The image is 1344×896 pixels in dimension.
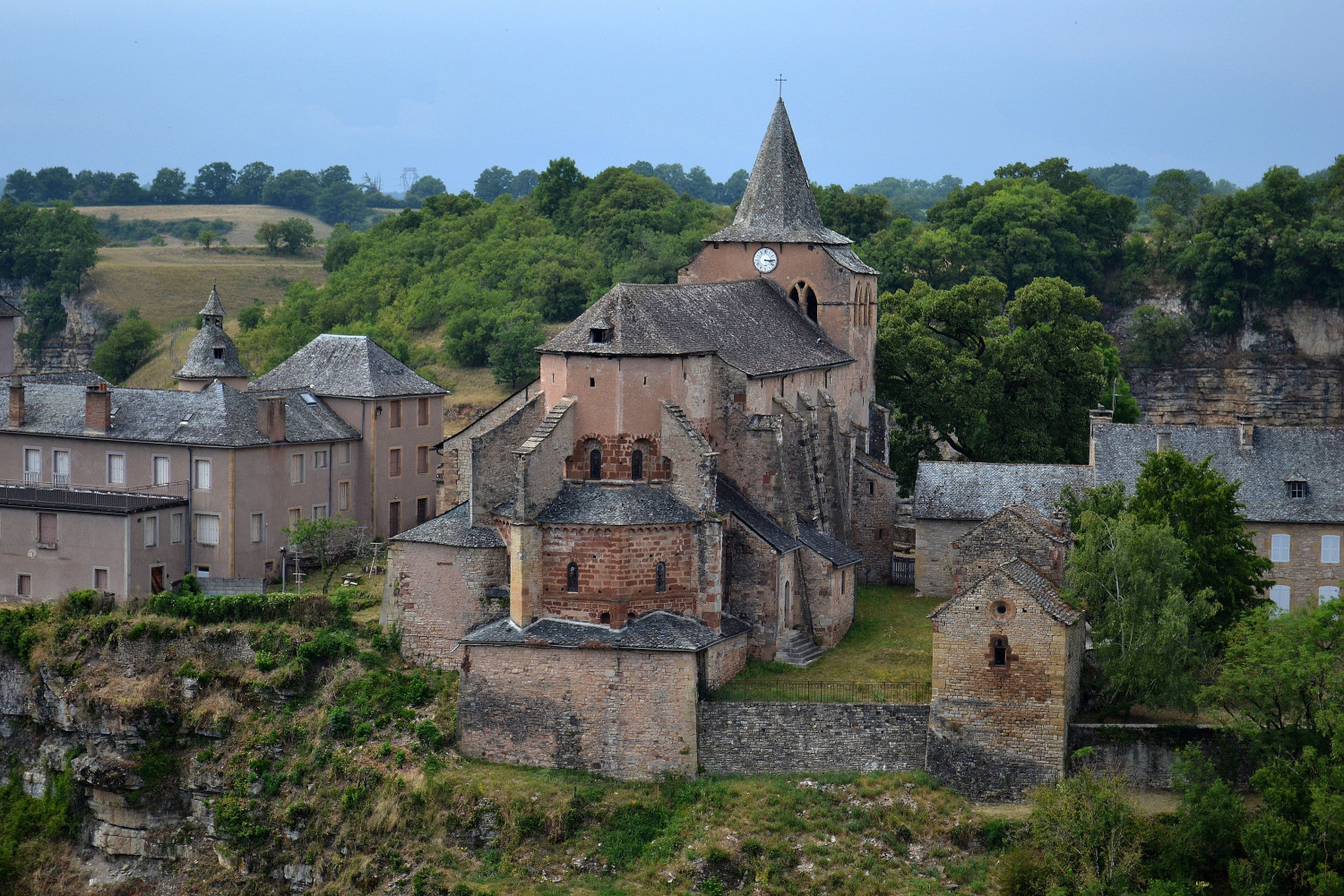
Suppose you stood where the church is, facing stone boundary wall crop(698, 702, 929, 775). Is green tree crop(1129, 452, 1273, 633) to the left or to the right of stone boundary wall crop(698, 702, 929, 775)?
left

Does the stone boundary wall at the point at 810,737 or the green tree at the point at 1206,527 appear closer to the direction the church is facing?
the green tree

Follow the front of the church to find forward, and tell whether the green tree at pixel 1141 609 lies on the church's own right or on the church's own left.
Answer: on the church's own right

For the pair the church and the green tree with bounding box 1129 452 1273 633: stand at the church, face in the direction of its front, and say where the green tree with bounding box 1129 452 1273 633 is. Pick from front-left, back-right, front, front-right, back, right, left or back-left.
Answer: front-right

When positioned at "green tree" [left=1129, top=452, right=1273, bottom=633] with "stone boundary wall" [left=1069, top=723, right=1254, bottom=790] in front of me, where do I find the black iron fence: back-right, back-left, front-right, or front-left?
front-right

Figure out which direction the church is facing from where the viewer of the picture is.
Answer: facing away from the viewer and to the right of the viewer
